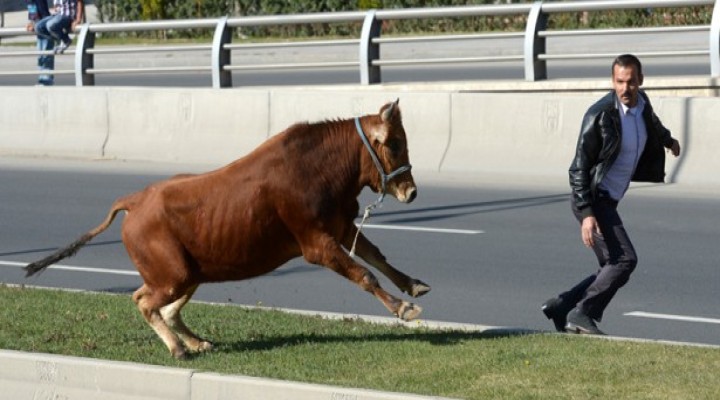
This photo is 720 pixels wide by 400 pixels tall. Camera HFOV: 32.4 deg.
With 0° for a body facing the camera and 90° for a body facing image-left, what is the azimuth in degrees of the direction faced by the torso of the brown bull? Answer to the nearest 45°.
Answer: approximately 270°

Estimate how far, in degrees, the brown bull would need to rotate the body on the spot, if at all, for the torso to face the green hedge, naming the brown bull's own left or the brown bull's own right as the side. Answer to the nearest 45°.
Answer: approximately 90° to the brown bull's own left

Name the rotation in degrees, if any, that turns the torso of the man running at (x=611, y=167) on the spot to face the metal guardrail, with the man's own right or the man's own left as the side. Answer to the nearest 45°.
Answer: approximately 135° to the man's own left

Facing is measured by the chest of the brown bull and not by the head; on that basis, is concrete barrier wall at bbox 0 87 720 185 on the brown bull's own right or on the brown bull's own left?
on the brown bull's own left

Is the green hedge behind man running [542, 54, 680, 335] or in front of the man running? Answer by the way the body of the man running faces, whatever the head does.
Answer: behind

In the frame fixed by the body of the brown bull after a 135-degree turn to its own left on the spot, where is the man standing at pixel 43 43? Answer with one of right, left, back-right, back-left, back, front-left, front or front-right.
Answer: front-right

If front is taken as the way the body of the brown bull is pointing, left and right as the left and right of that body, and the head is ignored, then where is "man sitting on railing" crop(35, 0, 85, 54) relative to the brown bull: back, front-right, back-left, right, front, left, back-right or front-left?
left

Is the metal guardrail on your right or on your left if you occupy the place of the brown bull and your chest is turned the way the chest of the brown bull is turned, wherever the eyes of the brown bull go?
on your left

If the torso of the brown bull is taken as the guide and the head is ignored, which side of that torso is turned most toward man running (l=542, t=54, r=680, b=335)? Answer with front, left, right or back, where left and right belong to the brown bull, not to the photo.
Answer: front

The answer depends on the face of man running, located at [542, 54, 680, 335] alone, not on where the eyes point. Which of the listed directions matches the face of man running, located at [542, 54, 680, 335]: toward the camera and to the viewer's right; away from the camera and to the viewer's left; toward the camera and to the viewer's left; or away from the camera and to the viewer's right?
toward the camera and to the viewer's left

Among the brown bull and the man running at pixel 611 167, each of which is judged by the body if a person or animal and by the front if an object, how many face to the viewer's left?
0
